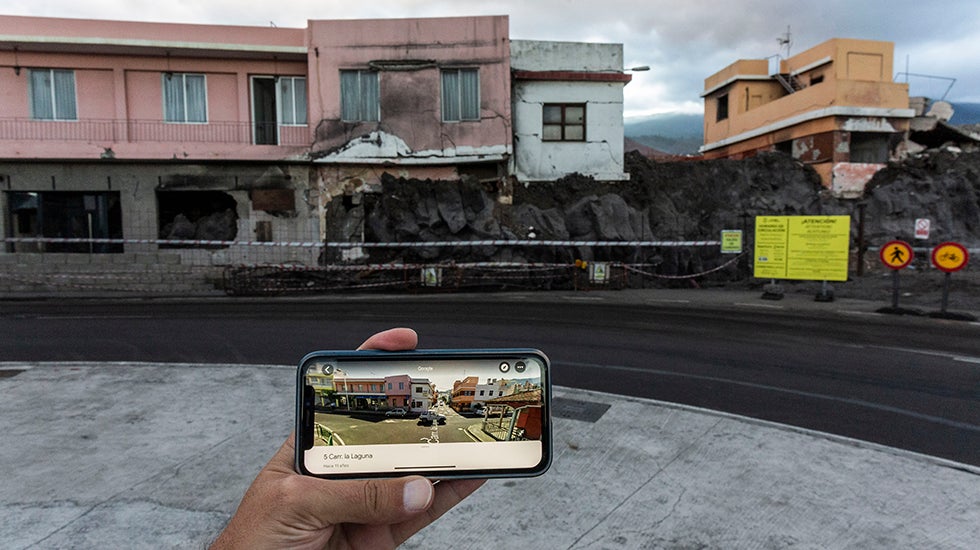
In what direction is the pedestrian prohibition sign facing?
toward the camera

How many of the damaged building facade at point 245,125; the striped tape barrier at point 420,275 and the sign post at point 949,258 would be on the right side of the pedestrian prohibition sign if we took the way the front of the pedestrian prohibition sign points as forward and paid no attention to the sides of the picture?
2

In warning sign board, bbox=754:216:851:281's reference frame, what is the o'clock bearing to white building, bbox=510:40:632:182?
The white building is roughly at 4 o'clock from the warning sign board.

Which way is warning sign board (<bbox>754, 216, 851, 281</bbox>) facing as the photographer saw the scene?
facing the viewer

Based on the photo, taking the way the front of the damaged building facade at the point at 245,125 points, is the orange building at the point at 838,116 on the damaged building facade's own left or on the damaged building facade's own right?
on the damaged building facade's own left

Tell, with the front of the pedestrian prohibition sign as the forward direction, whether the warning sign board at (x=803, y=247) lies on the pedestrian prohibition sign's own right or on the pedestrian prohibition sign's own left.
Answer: on the pedestrian prohibition sign's own right

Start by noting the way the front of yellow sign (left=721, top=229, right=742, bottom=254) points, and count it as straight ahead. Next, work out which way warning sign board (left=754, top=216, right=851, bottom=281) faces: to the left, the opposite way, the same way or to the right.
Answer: the same way

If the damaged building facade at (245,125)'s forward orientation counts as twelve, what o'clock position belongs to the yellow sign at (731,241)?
The yellow sign is roughly at 10 o'clock from the damaged building facade.

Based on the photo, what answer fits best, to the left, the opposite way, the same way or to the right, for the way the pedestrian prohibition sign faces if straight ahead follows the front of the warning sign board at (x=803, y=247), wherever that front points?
the same way

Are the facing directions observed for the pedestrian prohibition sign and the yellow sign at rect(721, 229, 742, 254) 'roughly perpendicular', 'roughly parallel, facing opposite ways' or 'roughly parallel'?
roughly parallel

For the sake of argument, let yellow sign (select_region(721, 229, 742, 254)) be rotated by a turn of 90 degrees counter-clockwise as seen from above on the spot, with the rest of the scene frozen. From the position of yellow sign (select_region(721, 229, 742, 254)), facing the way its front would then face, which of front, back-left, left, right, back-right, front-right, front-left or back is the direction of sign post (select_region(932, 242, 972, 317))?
front-right

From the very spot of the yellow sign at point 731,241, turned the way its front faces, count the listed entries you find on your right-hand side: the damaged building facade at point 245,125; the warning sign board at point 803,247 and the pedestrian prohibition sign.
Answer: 1

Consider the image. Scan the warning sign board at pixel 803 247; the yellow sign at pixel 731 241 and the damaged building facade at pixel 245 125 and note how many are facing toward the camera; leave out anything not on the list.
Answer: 3

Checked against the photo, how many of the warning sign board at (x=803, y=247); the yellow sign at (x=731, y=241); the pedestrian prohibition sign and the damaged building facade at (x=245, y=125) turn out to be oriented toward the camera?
4

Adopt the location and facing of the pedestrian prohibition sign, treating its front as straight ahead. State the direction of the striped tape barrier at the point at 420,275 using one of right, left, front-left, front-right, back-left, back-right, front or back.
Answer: right

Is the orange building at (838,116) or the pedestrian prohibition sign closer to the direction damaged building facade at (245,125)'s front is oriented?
the pedestrian prohibition sign
